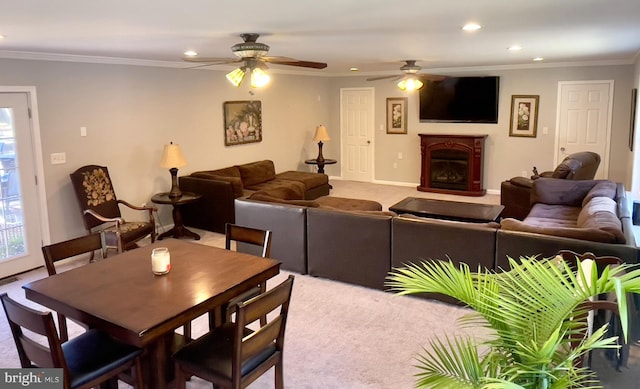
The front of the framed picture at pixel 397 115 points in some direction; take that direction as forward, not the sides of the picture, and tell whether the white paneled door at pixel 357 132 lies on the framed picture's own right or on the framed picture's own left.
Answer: on the framed picture's own right

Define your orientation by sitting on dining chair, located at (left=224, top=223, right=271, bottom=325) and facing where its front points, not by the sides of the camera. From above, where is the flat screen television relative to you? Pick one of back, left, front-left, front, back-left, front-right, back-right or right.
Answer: back

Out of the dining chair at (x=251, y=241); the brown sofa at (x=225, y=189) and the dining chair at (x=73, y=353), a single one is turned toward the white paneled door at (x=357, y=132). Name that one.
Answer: the dining chair at (x=73, y=353)

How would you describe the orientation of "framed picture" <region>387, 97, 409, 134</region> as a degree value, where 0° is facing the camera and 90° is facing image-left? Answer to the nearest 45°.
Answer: approximately 0°

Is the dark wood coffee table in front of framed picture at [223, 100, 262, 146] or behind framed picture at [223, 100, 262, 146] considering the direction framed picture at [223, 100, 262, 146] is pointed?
in front

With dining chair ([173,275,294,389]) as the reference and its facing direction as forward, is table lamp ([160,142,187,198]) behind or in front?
in front

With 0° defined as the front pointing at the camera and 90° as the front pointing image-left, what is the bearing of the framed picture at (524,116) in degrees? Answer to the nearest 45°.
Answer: approximately 0°

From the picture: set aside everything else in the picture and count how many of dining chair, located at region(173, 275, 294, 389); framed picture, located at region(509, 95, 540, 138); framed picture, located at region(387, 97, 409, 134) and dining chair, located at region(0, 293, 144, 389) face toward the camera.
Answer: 2

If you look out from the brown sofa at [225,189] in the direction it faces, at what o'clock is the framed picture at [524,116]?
The framed picture is roughly at 10 o'clock from the brown sofa.

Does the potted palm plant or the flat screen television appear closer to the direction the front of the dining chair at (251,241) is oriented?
the potted palm plant

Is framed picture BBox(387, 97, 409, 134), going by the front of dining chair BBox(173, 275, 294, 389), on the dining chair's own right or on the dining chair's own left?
on the dining chair's own right

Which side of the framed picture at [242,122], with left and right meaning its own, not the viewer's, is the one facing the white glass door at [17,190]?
right

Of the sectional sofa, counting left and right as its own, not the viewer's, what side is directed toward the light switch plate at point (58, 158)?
left

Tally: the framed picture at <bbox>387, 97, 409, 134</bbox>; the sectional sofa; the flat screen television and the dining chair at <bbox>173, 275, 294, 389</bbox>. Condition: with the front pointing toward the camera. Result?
2
